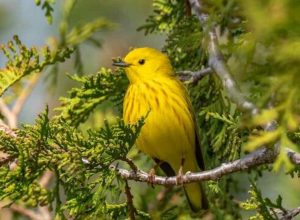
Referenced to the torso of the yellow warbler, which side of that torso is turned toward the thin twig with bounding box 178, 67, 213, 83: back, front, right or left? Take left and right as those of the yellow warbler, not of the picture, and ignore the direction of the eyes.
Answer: back

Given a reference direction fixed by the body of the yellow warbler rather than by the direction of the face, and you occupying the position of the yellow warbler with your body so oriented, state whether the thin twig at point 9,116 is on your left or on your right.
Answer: on your right

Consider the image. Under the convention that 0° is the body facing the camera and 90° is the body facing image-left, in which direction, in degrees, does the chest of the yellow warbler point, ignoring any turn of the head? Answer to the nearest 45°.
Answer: approximately 45°

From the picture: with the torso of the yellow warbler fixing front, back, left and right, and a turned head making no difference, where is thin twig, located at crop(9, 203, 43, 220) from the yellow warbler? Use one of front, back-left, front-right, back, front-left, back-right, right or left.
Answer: front-right

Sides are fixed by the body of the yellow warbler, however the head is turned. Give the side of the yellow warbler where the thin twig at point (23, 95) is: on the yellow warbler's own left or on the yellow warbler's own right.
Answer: on the yellow warbler's own right
